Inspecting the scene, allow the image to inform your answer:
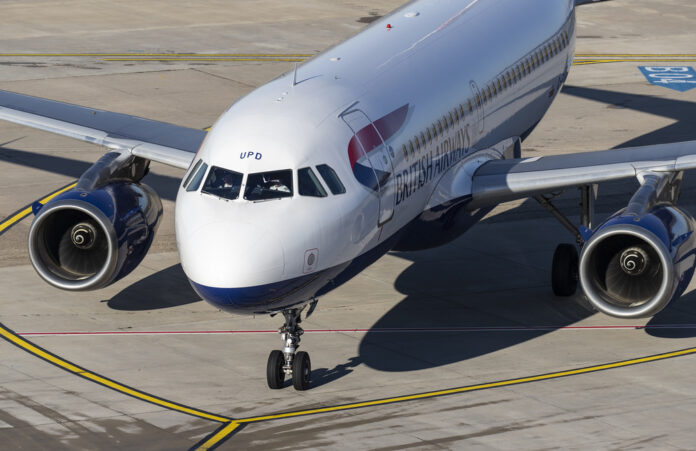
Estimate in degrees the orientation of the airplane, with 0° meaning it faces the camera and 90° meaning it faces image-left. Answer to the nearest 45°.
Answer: approximately 45°
